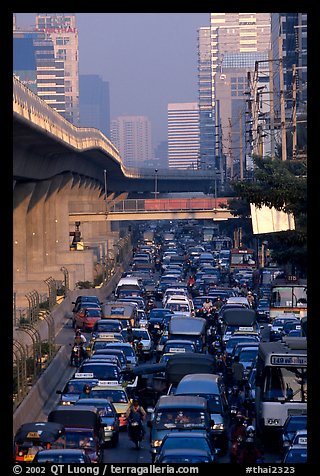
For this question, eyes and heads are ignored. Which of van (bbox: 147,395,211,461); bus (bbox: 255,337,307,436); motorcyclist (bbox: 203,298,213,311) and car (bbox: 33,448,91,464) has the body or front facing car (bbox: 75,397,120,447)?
the motorcyclist

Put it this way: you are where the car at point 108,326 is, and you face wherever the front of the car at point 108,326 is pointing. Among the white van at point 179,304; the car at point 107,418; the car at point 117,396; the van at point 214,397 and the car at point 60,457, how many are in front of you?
4

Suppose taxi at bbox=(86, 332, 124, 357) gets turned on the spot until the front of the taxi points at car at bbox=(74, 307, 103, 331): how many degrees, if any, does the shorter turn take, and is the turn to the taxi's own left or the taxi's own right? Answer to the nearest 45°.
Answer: approximately 135° to the taxi's own right

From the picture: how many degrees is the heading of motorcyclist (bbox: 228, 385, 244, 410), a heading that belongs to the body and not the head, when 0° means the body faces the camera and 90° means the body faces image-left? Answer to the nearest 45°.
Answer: approximately 0°
